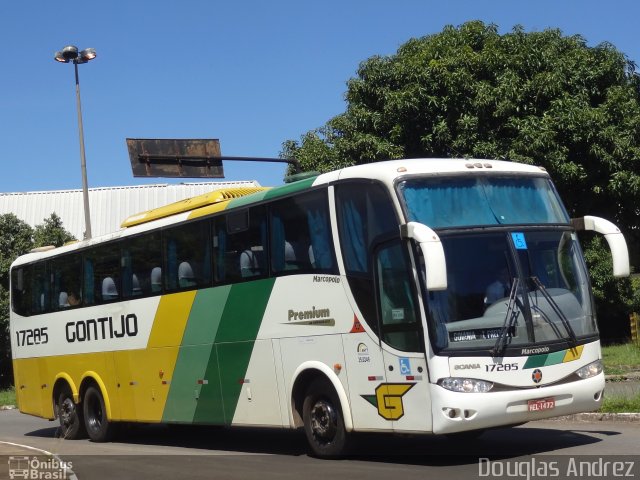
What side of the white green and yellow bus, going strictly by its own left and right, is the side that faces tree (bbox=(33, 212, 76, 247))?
back

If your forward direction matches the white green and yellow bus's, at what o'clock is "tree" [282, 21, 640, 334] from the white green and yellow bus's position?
The tree is roughly at 8 o'clock from the white green and yellow bus.

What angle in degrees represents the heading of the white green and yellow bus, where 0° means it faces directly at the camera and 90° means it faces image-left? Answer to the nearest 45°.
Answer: approximately 315°

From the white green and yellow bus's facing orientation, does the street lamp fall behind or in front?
behind
